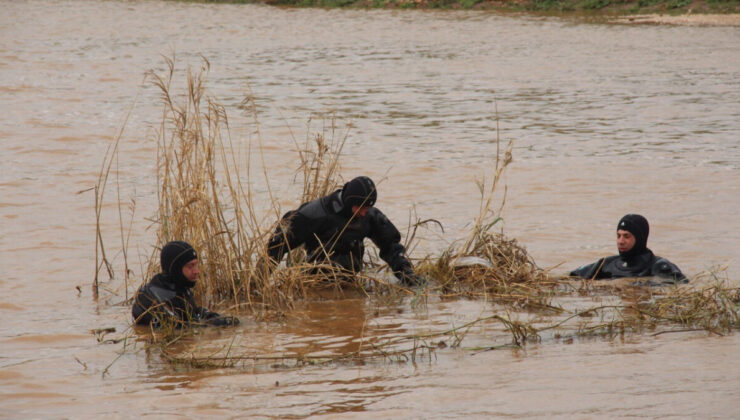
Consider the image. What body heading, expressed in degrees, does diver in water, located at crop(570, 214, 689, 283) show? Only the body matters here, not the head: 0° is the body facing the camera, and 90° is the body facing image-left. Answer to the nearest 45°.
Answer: approximately 45°

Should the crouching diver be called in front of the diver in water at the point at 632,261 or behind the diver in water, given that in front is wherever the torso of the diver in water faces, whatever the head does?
in front

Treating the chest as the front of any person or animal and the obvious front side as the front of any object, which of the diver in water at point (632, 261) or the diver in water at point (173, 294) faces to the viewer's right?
the diver in water at point (173, 294)

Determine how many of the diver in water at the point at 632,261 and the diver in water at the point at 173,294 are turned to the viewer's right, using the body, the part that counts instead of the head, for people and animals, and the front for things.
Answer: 1

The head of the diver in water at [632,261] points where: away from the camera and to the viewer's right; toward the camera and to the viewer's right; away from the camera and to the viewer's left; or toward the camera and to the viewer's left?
toward the camera and to the viewer's left

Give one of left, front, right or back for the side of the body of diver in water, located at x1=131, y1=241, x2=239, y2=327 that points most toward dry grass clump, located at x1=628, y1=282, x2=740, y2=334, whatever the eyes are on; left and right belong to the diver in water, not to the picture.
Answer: front

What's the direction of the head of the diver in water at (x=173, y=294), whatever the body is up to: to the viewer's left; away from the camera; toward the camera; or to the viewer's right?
to the viewer's right

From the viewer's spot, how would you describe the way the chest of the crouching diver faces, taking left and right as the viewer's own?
facing the viewer and to the right of the viewer

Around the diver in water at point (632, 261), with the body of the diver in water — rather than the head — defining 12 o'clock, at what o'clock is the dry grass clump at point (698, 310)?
The dry grass clump is roughly at 10 o'clock from the diver in water.

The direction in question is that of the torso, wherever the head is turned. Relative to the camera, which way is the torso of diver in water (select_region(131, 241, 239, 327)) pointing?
to the viewer's right

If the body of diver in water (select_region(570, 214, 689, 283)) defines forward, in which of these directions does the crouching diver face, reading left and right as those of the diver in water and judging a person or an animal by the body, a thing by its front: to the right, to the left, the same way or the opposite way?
to the left

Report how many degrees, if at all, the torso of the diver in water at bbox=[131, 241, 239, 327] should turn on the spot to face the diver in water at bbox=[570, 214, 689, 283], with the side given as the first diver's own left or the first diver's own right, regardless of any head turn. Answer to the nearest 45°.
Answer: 0° — they already face them

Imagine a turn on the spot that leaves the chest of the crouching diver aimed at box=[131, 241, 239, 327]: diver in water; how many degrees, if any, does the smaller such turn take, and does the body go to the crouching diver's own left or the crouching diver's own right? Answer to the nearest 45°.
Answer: approximately 90° to the crouching diver's own right
